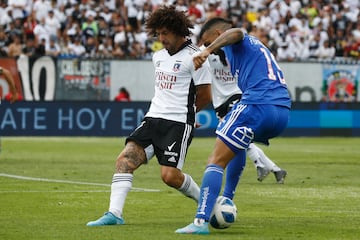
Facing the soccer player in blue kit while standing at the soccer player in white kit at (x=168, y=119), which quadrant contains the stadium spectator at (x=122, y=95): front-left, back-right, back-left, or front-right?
back-left

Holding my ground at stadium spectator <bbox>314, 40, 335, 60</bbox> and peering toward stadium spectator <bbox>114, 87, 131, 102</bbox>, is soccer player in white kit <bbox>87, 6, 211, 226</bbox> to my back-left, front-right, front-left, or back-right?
front-left

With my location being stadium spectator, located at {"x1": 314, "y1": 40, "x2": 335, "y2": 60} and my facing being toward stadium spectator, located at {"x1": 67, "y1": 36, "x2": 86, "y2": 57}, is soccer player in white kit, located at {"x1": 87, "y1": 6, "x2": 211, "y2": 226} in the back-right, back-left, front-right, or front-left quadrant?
front-left

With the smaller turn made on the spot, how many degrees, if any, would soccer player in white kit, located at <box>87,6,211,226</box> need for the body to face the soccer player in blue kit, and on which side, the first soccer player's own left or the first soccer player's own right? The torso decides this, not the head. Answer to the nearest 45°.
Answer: approximately 90° to the first soccer player's own left

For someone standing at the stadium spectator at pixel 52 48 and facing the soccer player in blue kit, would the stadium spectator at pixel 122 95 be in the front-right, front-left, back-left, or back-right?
front-left
